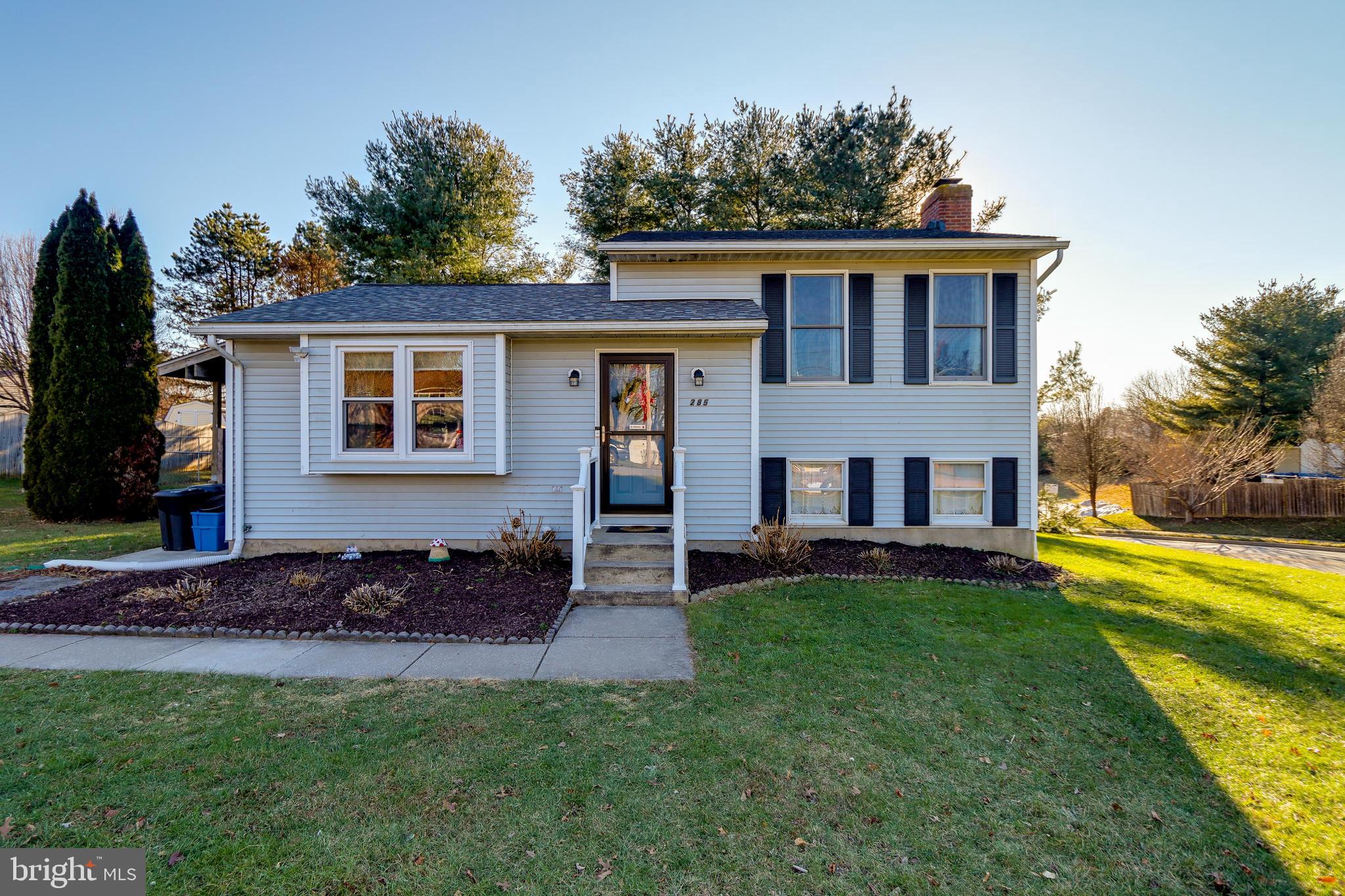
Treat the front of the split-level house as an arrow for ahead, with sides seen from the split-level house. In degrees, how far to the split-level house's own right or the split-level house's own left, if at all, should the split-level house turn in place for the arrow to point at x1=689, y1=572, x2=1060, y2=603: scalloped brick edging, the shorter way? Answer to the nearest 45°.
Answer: approximately 45° to the split-level house's own left

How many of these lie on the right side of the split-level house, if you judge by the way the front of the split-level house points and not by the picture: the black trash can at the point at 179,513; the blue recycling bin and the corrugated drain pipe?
3

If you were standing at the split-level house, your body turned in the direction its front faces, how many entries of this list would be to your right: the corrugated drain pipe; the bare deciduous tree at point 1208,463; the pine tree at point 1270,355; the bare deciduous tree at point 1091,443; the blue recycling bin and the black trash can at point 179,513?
3

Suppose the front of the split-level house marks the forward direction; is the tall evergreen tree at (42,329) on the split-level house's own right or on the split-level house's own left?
on the split-level house's own right

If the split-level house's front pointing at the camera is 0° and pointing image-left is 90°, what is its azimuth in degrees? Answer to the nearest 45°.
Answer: approximately 0°

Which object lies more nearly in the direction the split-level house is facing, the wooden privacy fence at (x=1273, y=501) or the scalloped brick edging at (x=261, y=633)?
the scalloped brick edging

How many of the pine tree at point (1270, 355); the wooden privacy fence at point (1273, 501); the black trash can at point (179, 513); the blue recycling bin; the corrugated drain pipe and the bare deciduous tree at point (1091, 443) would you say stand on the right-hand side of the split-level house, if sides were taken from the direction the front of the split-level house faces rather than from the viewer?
3

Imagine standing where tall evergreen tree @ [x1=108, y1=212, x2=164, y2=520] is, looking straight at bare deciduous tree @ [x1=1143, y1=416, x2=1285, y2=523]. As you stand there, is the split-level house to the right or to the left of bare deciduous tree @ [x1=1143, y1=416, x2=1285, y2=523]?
right

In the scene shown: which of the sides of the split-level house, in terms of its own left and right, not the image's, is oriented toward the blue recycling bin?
right

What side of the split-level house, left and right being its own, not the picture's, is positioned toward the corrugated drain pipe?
right
